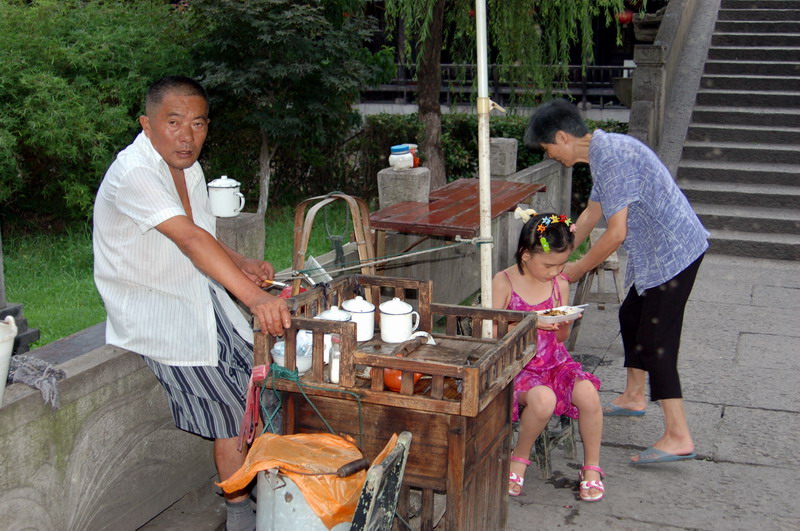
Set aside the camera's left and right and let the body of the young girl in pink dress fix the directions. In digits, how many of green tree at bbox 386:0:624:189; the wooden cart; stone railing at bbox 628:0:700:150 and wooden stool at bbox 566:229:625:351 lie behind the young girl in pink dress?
3

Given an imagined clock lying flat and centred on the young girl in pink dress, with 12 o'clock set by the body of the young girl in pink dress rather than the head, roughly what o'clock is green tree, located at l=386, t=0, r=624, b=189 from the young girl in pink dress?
The green tree is roughly at 6 o'clock from the young girl in pink dress.

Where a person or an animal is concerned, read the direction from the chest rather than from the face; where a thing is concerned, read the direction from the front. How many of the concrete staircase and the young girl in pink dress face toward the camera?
2

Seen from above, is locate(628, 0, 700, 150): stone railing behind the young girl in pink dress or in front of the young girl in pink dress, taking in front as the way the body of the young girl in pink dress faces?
behind

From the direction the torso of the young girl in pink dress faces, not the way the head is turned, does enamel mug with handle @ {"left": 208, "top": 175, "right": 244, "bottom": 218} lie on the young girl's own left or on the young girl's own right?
on the young girl's own right

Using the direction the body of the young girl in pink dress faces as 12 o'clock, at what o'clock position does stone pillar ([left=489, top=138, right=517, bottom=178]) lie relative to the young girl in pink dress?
The stone pillar is roughly at 6 o'clock from the young girl in pink dress.
